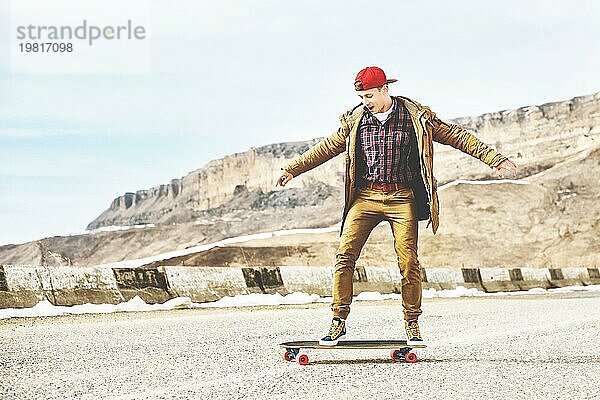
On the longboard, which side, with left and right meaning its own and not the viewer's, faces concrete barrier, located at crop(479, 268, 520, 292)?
right

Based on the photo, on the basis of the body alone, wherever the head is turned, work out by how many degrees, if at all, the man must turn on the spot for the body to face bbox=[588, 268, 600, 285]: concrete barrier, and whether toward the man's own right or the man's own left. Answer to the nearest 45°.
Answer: approximately 180°

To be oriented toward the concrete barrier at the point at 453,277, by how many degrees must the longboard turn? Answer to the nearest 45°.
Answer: approximately 90° to its right

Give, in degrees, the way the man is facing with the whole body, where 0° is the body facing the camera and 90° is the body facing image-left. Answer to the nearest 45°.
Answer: approximately 0°

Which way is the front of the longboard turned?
to the viewer's left

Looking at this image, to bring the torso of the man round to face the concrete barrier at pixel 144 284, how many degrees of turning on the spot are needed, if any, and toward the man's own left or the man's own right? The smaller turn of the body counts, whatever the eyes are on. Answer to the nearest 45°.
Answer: approximately 135° to the man's own right

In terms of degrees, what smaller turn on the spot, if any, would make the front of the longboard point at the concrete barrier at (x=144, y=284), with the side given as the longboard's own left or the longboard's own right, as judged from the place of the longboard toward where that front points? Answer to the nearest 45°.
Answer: approximately 45° to the longboard's own right

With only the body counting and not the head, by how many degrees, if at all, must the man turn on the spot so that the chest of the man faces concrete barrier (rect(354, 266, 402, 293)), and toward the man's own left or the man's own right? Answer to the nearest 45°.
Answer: approximately 180°

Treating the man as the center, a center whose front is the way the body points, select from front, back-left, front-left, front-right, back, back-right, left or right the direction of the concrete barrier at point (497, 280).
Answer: back

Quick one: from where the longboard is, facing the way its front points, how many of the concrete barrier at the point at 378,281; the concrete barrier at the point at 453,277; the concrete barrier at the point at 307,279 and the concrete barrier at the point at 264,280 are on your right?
4
